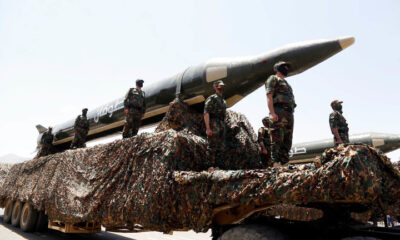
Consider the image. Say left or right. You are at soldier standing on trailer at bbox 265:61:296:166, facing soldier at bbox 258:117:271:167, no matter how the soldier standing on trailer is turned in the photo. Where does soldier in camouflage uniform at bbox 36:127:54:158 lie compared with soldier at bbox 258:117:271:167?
left

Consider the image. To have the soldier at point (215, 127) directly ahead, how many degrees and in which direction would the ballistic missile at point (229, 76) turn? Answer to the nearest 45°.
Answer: approximately 45° to its right

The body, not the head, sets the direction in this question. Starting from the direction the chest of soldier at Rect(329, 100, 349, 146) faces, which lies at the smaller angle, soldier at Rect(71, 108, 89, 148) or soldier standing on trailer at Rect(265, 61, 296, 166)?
the soldier standing on trailer

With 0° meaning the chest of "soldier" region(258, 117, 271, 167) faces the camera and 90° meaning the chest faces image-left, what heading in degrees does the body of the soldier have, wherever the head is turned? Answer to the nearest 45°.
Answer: approximately 315°

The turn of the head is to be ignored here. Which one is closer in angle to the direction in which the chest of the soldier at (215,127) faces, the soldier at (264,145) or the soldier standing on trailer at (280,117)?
the soldier standing on trailer
